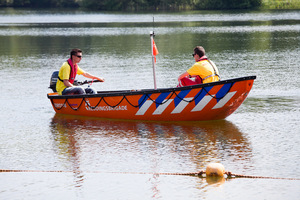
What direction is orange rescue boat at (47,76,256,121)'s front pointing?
to the viewer's right

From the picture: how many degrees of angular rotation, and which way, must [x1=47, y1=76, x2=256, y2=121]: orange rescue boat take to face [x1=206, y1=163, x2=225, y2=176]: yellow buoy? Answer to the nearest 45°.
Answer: approximately 90° to its right
